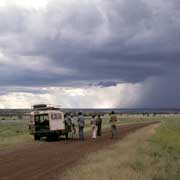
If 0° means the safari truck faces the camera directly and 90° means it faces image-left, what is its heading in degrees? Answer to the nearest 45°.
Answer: approximately 180°
